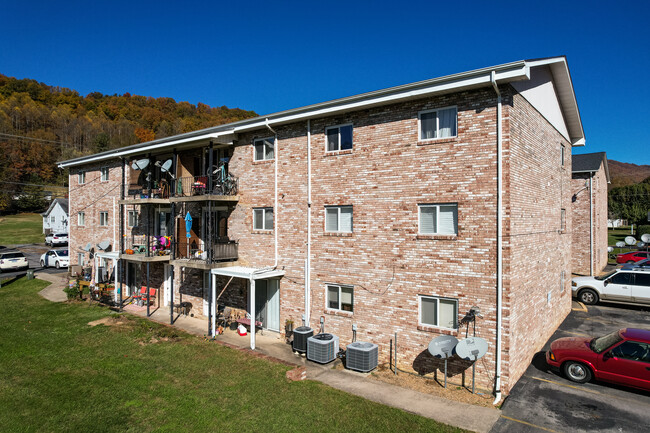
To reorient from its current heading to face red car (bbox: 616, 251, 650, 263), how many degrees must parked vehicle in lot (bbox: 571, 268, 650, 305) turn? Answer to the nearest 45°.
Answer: approximately 90° to its right

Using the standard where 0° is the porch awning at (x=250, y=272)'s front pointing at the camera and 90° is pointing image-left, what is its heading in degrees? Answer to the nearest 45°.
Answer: approximately 45°

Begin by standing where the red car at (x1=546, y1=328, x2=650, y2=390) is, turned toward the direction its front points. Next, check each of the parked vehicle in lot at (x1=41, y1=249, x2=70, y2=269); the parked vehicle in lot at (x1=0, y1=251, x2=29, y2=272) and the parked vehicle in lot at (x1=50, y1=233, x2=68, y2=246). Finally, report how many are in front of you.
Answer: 3

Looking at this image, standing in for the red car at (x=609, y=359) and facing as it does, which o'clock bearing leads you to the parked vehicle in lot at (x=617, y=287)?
The parked vehicle in lot is roughly at 3 o'clock from the red car.

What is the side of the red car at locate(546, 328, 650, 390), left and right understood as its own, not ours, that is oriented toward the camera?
left

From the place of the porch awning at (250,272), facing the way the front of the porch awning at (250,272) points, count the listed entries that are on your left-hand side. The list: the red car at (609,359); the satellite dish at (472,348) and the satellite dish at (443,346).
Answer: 3

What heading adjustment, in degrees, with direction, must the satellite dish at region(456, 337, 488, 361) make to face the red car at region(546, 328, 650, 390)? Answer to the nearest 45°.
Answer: approximately 135° to its left

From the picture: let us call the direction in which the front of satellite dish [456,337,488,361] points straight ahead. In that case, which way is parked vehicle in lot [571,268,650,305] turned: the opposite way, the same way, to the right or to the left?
to the right

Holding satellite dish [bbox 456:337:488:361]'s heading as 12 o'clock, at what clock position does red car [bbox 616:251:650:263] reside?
The red car is roughly at 7 o'clock from the satellite dish.

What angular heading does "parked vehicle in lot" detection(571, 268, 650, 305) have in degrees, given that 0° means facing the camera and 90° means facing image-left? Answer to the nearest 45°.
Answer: approximately 90°

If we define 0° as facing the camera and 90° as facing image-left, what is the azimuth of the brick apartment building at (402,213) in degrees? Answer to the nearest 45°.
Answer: approximately 45°

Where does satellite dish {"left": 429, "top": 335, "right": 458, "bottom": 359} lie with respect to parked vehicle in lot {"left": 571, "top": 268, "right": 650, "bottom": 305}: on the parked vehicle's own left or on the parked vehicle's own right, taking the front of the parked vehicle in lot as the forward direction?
on the parked vehicle's own left

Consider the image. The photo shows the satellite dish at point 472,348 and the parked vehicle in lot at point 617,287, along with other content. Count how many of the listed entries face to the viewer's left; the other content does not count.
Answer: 1

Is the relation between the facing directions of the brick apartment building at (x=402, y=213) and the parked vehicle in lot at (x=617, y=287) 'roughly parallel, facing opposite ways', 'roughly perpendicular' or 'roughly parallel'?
roughly perpendicular
